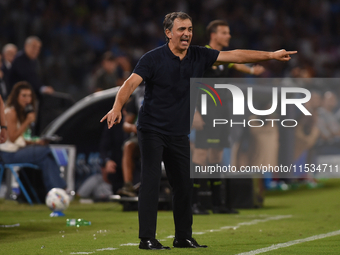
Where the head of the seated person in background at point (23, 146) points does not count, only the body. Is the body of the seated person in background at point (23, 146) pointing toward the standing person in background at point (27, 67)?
no

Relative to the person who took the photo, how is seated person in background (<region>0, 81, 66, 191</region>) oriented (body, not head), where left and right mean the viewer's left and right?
facing to the right of the viewer

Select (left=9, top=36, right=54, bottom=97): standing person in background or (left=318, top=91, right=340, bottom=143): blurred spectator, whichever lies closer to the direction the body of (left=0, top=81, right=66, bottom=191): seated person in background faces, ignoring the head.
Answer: the blurred spectator

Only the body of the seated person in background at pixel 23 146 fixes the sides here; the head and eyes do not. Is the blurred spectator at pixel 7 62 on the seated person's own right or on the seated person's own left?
on the seated person's own left

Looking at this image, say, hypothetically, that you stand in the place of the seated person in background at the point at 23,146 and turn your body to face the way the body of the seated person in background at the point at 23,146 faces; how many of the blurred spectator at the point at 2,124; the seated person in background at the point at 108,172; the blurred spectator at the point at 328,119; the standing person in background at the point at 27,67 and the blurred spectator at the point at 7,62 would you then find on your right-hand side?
1

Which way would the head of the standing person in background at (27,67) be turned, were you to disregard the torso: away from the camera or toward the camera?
toward the camera

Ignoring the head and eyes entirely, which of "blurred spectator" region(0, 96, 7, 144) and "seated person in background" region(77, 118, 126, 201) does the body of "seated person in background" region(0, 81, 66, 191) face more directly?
the seated person in background

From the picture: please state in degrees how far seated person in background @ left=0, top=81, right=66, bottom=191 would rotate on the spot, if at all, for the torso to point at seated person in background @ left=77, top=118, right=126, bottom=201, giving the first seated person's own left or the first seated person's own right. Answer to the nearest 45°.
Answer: approximately 45° to the first seated person's own left

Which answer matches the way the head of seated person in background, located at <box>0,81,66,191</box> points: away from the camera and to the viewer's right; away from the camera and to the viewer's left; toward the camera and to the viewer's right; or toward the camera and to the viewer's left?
toward the camera and to the viewer's right

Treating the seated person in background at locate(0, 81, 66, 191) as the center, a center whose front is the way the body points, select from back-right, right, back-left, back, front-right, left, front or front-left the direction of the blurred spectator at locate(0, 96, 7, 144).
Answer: right

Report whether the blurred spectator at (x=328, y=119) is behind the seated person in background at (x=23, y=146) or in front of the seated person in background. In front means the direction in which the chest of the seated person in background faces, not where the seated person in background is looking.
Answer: in front

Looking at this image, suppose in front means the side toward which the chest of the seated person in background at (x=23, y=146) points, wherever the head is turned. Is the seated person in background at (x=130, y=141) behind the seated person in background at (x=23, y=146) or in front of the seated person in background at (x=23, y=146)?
in front
